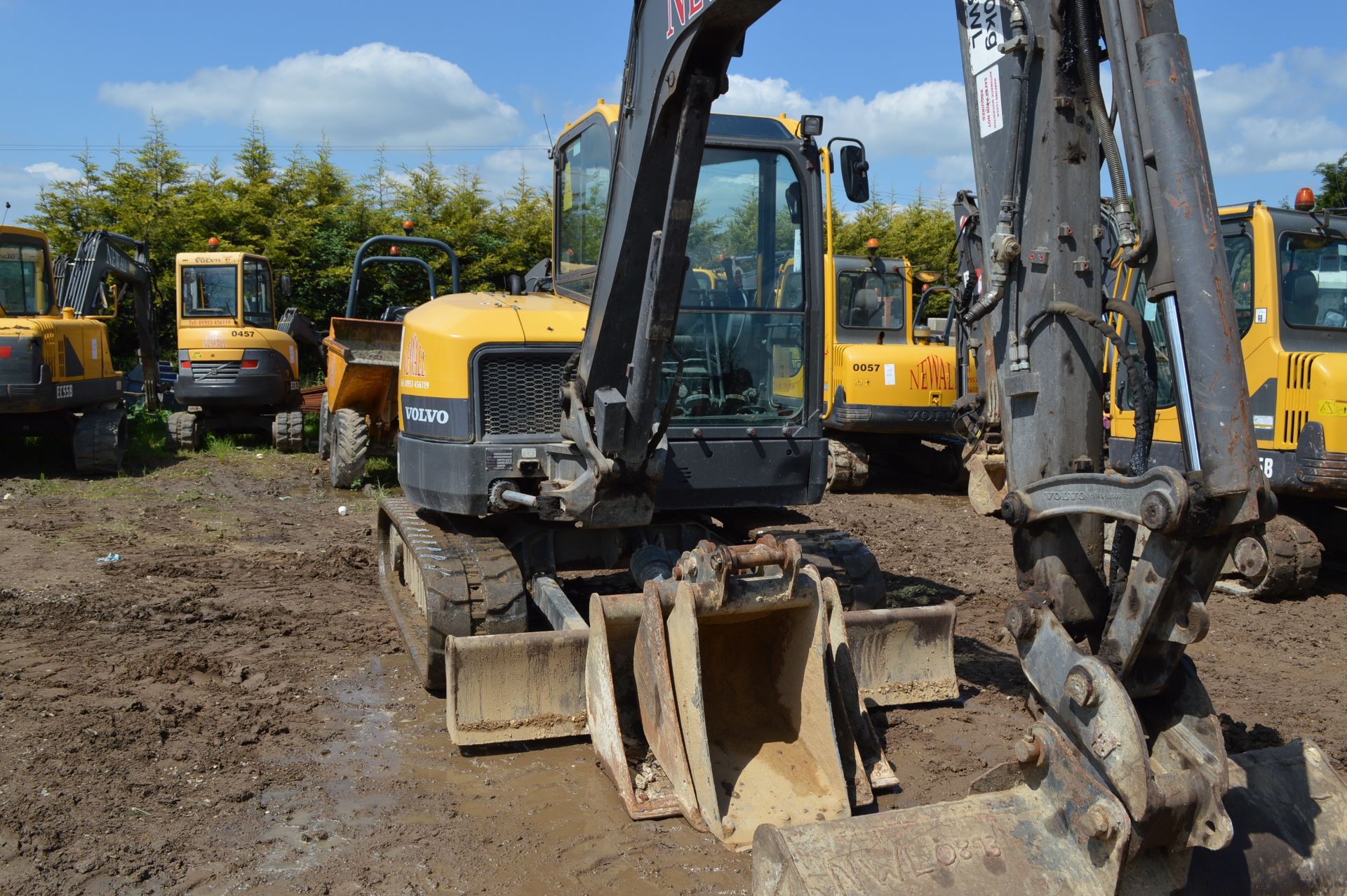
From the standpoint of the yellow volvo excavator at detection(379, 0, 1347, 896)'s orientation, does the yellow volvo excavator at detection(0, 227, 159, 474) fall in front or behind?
behind

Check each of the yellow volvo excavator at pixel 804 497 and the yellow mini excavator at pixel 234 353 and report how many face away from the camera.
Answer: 1

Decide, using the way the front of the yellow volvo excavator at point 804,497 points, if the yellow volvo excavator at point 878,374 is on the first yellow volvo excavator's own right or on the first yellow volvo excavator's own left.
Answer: on the first yellow volvo excavator's own left

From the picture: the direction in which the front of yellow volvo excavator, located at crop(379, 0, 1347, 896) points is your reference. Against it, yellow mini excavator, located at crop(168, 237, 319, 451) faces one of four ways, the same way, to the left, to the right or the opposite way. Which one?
the opposite way

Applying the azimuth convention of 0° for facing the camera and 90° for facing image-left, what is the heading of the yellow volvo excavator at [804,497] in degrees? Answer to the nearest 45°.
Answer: approximately 315°

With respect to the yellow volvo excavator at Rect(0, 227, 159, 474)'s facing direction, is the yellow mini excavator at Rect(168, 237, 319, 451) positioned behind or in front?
in front

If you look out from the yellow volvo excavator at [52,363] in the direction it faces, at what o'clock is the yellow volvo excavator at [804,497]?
the yellow volvo excavator at [804,497] is roughly at 4 o'clock from the yellow volvo excavator at [52,363].

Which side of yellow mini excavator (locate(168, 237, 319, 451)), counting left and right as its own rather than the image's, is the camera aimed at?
back

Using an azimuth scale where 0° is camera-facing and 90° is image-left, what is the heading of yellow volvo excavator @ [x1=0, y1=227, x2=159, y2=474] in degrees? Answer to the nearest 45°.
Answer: approximately 225°

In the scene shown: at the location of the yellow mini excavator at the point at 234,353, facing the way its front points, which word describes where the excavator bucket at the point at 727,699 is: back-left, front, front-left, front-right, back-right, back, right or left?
back

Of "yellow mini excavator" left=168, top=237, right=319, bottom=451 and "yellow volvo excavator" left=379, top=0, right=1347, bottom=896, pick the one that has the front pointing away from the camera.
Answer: the yellow mini excavator

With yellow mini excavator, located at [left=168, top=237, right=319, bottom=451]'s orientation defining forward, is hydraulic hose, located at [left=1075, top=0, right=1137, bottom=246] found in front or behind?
behind

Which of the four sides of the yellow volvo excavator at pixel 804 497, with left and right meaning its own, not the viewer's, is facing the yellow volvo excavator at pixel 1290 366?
left

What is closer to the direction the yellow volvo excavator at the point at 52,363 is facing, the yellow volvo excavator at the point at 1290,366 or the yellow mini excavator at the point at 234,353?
the yellow mini excavator
